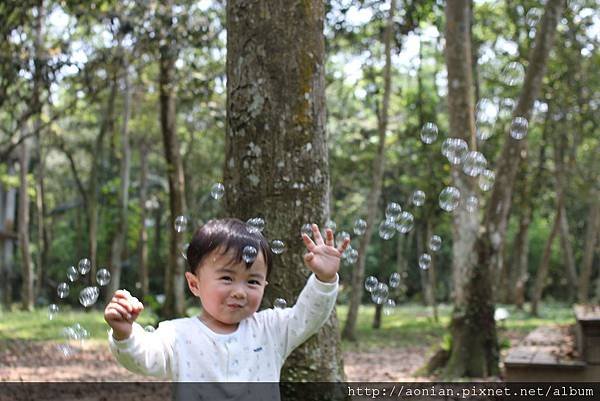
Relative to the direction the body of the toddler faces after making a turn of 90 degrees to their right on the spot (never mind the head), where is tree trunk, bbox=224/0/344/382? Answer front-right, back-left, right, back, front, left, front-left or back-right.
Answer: right

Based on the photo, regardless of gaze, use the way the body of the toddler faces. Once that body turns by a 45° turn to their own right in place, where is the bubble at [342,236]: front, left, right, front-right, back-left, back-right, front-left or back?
back

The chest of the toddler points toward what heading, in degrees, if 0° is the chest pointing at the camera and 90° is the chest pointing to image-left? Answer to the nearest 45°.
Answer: approximately 0°

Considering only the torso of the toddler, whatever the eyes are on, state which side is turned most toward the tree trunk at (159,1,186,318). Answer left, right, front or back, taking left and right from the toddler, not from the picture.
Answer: back

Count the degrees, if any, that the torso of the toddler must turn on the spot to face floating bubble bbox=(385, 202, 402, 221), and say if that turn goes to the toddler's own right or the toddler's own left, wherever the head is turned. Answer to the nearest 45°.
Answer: approximately 135° to the toddler's own left

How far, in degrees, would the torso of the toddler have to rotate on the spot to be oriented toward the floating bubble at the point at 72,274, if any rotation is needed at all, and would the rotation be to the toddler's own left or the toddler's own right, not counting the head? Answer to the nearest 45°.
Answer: approximately 135° to the toddler's own right

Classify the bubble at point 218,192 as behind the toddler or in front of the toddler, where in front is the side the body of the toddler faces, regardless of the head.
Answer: behind

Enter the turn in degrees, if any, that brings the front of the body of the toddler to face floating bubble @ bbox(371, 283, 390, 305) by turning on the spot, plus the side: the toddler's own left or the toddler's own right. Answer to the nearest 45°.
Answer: approximately 135° to the toddler's own left

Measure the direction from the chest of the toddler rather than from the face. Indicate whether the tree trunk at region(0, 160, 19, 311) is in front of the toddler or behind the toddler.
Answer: behind
